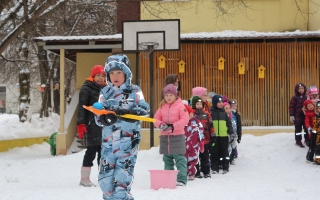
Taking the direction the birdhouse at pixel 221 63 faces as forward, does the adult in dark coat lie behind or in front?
in front

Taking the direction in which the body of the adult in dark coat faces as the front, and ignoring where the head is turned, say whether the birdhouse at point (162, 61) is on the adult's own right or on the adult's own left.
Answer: on the adult's own left

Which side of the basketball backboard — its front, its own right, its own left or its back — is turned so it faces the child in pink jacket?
front

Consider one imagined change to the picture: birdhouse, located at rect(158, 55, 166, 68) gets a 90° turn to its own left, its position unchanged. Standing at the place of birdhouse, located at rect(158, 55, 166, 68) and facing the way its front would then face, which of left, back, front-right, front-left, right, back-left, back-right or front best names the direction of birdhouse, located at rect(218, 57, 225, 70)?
front

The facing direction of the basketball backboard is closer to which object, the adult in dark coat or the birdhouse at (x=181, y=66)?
the adult in dark coat

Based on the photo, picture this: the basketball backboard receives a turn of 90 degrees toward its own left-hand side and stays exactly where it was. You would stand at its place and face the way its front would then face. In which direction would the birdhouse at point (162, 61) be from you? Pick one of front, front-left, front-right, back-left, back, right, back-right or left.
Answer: left

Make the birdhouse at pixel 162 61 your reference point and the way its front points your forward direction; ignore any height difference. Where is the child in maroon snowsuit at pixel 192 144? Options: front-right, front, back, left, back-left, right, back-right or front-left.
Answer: front

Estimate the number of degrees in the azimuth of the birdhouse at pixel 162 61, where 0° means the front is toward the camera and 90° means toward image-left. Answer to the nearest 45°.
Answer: approximately 0°

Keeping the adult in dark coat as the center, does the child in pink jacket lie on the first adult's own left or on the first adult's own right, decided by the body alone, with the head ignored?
on the first adult's own left

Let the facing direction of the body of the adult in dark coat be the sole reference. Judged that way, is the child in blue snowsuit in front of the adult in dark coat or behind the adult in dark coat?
in front

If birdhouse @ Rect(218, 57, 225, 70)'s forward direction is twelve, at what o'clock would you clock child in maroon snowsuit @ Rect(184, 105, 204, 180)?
The child in maroon snowsuit is roughly at 12 o'clock from the birdhouse.

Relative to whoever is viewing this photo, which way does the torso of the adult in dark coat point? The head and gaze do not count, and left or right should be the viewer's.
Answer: facing the viewer and to the right of the viewer

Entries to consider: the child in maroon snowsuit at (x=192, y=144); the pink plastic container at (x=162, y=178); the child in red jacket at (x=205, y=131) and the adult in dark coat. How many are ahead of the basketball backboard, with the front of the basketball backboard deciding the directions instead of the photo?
4
